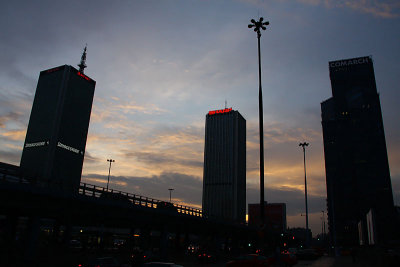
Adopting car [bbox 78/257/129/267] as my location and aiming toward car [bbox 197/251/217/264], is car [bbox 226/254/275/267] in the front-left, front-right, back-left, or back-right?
front-right

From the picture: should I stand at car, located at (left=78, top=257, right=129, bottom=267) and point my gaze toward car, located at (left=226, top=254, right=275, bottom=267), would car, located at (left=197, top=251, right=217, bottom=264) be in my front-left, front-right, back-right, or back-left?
front-left
